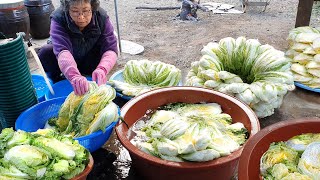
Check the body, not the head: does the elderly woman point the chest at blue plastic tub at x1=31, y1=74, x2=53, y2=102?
no

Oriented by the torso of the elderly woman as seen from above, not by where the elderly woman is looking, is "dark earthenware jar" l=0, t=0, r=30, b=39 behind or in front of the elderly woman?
behind

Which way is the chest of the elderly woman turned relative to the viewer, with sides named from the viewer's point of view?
facing the viewer

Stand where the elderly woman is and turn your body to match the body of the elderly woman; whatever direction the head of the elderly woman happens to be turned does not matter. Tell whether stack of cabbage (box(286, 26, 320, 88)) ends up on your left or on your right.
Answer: on your left

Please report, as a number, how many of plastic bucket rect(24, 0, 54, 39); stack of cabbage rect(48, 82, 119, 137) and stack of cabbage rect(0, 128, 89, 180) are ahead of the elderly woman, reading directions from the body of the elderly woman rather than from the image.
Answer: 2

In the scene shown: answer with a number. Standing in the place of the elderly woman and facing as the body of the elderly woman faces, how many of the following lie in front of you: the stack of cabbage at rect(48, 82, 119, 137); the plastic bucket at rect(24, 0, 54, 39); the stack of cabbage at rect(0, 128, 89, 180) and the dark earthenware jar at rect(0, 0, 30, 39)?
2

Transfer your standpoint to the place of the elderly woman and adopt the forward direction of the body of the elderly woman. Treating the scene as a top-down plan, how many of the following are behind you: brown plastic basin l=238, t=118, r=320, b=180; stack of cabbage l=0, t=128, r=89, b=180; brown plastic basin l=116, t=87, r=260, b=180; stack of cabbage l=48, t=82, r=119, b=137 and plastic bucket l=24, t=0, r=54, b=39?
1

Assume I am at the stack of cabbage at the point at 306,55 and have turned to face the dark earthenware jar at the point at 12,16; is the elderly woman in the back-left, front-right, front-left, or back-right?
front-left

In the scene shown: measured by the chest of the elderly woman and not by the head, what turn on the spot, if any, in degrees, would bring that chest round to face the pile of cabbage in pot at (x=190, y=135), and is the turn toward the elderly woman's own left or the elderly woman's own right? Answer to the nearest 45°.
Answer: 0° — they already face it

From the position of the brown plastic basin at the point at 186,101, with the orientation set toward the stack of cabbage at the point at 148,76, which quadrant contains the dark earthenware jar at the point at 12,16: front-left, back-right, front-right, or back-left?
front-left

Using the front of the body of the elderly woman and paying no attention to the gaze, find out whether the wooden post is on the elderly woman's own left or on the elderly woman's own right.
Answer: on the elderly woman's own left

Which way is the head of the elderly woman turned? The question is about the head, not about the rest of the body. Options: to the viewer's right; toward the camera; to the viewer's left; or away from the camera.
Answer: toward the camera

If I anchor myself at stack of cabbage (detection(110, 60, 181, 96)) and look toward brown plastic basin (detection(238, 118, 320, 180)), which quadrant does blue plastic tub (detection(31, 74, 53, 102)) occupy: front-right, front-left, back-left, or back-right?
back-right

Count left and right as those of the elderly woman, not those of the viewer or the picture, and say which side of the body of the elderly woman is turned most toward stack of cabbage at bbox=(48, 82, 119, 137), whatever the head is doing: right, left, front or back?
front

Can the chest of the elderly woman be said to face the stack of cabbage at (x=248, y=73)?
no

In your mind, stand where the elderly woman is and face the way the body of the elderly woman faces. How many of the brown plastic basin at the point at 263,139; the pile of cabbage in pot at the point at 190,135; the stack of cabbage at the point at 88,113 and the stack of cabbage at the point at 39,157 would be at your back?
0

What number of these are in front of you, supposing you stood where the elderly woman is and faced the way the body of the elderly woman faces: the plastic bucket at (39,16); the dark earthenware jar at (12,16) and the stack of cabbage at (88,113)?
1
